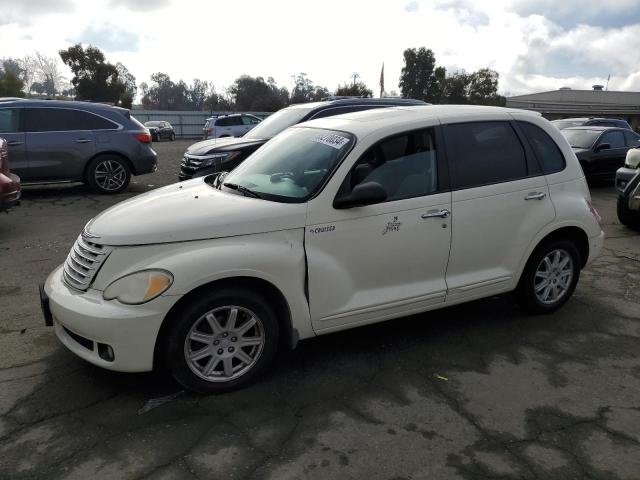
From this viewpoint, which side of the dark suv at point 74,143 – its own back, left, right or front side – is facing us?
left

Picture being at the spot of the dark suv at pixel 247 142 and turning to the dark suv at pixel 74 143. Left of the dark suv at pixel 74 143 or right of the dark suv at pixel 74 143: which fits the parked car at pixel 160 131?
right

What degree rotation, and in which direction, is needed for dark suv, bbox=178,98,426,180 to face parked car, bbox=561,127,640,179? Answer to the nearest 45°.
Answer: approximately 180°

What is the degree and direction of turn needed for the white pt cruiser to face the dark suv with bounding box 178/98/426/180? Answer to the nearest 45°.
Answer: approximately 135° to its right

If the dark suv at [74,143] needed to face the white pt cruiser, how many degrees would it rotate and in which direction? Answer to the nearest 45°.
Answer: approximately 90° to its left

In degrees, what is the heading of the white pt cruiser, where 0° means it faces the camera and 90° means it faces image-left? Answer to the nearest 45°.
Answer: approximately 45°

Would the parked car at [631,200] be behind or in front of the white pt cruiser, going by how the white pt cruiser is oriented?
behind

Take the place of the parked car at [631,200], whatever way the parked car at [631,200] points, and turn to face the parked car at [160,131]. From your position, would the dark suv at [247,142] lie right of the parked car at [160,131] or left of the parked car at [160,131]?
left

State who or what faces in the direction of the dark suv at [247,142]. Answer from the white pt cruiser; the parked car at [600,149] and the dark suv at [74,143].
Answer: the parked car

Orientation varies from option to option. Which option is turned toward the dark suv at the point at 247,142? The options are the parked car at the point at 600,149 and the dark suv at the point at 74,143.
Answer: the parked car

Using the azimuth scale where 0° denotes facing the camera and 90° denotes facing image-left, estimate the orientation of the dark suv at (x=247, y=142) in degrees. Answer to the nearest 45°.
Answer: approximately 45°
